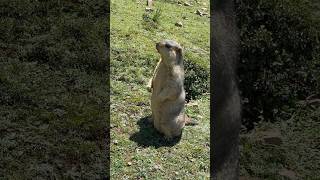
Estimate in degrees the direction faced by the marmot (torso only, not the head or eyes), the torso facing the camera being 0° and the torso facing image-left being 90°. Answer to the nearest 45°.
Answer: approximately 90°

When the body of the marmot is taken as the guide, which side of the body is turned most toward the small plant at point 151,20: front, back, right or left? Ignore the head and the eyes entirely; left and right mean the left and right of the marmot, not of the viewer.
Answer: right
